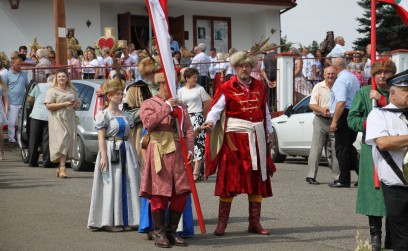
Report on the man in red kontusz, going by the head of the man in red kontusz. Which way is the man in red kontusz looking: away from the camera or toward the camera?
toward the camera

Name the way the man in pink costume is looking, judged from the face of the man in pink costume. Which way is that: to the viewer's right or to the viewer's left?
to the viewer's right

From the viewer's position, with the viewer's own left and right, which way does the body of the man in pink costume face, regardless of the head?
facing the viewer and to the right of the viewer

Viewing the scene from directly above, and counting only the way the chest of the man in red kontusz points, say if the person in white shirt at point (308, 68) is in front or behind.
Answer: behind

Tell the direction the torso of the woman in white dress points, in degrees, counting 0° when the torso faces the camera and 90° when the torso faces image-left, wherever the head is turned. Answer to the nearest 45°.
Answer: approximately 315°

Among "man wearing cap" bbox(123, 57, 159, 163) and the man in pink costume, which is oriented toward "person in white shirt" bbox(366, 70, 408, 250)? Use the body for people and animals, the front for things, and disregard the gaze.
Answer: the man in pink costume

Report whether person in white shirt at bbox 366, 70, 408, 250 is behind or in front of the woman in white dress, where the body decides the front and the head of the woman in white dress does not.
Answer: in front

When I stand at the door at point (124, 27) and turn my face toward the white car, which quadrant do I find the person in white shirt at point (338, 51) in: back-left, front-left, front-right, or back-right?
front-left

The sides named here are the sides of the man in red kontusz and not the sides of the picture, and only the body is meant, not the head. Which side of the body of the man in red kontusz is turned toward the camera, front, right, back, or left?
front

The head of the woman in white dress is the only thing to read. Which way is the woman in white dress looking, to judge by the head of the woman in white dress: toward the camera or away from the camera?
toward the camera

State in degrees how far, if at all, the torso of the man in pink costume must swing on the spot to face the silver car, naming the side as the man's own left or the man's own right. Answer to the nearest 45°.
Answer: approximately 135° to the man's own left
